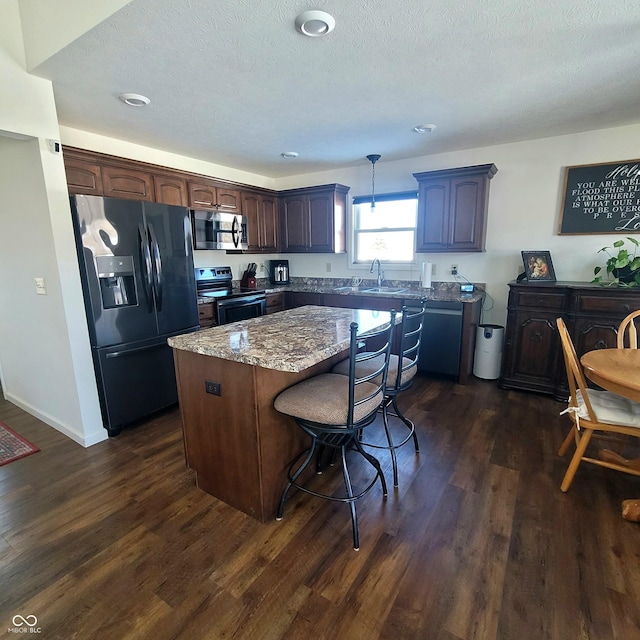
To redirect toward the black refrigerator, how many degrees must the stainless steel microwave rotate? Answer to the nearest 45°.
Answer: approximately 90° to its right

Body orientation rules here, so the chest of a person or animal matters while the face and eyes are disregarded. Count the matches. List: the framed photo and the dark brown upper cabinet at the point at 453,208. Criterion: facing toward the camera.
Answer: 2

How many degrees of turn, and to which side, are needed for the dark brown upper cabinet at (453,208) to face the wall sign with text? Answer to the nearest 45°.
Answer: approximately 90° to its left

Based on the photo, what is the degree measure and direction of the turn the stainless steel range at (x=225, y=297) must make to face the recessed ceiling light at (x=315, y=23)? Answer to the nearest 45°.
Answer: approximately 45° to its right

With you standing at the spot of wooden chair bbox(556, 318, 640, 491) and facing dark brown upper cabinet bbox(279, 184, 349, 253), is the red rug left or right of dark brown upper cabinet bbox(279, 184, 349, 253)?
left

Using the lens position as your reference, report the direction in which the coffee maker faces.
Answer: facing the viewer

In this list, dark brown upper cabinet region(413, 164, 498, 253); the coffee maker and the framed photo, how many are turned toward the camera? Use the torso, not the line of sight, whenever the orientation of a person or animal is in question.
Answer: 3

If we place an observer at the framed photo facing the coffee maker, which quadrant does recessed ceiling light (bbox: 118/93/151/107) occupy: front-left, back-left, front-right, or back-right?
front-left

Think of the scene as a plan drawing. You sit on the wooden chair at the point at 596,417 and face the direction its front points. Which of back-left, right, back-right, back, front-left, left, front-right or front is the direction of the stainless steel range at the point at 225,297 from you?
back

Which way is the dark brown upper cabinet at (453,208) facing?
toward the camera

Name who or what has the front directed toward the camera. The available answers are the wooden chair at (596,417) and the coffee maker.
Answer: the coffee maker

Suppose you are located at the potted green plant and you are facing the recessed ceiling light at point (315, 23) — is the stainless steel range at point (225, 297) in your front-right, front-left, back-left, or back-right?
front-right

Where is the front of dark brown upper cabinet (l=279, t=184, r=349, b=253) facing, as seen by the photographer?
facing the viewer and to the left of the viewer

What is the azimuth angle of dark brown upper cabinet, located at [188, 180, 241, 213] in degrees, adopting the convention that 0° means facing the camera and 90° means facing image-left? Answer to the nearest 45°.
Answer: approximately 315°

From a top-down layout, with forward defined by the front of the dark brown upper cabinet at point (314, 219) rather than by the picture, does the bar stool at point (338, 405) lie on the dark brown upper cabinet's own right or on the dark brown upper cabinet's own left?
on the dark brown upper cabinet's own left

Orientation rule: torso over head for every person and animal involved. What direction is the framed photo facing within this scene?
toward the camera

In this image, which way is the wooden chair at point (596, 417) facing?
to the viewer's right

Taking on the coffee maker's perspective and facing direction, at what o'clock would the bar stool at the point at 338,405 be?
The bar stool is roughly at 12 o'clock from the coffee maker.

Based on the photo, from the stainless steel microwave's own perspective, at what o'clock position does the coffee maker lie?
The coffee maker is roughly at 9 o'clock from the stainless steel microwave.
